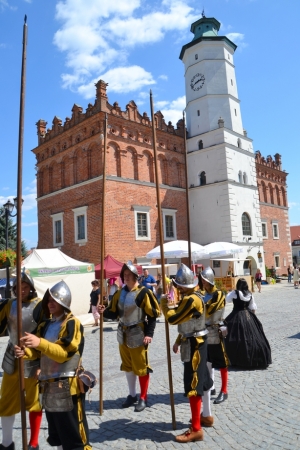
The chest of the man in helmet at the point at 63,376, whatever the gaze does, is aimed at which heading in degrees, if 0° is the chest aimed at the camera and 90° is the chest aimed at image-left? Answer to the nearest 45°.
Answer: approximately 45°

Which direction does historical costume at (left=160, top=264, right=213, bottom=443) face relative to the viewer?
to the viewer's left

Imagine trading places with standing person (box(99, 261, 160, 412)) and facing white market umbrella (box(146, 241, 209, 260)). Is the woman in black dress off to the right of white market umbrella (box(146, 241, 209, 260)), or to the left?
right

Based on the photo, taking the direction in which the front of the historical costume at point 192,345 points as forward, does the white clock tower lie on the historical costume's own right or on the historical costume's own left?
on the historical costume's own right

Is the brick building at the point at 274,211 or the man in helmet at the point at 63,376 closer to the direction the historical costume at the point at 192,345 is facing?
the man in helmet

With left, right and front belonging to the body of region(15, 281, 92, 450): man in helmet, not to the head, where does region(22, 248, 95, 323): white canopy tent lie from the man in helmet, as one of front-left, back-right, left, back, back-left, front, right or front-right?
back-right
